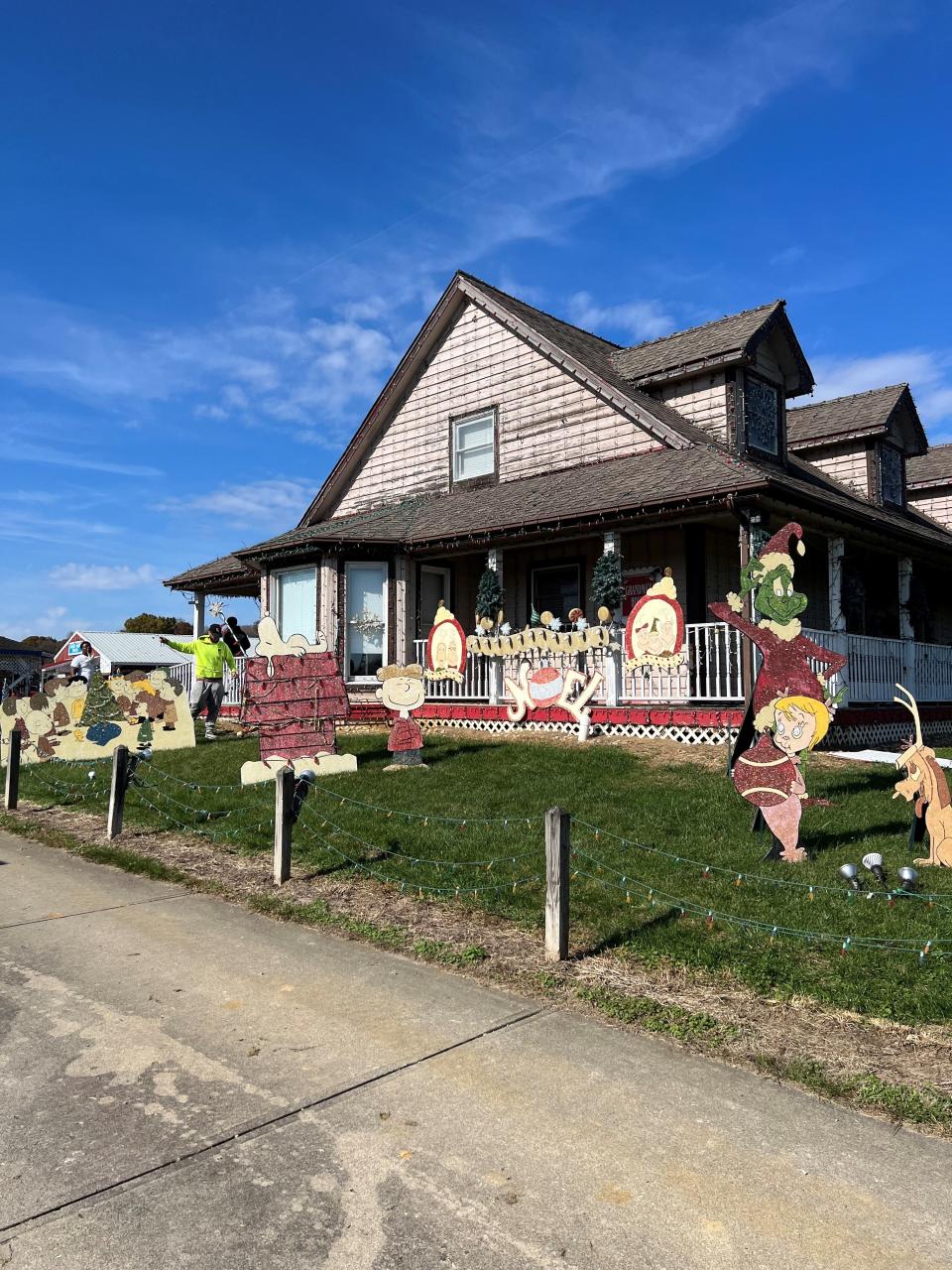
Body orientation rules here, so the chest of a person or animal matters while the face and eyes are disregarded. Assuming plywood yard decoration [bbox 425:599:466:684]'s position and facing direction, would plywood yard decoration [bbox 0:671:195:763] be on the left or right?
on its right

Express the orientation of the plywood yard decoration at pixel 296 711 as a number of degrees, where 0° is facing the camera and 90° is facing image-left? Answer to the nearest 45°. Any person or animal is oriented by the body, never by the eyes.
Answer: approximately 0°

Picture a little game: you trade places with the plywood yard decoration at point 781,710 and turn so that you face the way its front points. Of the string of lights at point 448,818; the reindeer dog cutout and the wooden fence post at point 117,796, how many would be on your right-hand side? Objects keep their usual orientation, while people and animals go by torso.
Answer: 2

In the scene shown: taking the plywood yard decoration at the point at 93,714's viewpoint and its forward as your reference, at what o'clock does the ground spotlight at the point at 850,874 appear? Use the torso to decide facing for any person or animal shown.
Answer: The ground spotlight is roughly at 11 o'clock from the plywood yard decoration.

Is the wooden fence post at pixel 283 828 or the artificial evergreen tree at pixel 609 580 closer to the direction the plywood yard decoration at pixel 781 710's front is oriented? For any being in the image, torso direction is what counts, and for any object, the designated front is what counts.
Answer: the wooden fence post

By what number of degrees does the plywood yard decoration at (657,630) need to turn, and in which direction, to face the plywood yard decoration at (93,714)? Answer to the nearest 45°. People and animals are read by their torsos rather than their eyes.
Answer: approximately 90° to its right

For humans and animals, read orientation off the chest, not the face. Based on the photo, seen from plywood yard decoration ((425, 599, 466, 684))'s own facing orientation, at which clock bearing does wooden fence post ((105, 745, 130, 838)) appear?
The wooden fence post is roughly at 1 o'clock from the plywood yard decoration.

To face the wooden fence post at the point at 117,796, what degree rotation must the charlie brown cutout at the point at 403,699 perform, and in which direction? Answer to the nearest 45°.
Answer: approximately 45° to its right

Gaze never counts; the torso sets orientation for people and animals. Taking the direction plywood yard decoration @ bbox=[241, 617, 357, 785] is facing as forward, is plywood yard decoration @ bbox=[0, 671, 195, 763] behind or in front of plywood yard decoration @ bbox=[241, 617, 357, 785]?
behind

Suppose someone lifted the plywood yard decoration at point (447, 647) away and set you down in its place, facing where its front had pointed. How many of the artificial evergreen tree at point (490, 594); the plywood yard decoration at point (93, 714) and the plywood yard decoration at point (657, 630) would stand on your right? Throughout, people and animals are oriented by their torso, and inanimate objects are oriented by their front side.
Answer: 1

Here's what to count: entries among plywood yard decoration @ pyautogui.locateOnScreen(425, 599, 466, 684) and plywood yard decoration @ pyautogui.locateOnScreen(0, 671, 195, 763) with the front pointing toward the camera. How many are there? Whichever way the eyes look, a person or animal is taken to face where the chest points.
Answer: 2

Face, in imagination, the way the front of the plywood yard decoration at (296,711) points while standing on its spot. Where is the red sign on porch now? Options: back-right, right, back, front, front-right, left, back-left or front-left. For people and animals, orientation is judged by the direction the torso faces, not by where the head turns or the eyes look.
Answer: back-left
